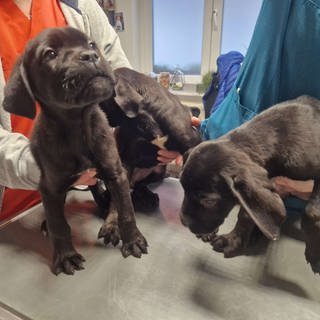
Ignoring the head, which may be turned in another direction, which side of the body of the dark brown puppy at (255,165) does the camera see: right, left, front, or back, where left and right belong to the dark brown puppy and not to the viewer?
left
